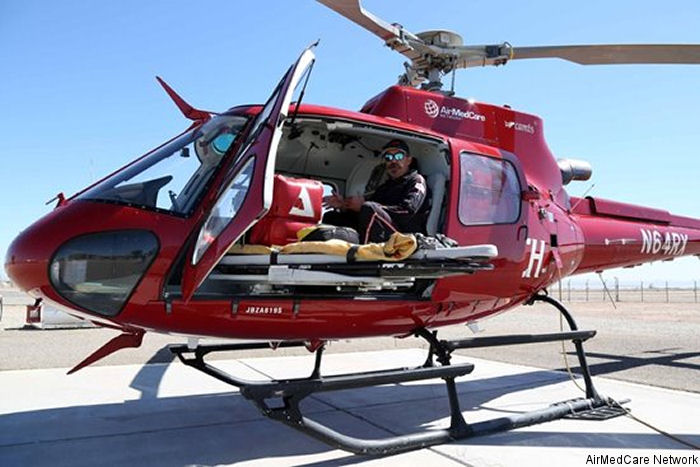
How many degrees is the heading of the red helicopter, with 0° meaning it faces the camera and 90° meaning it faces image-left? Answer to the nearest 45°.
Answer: approximately 45°
